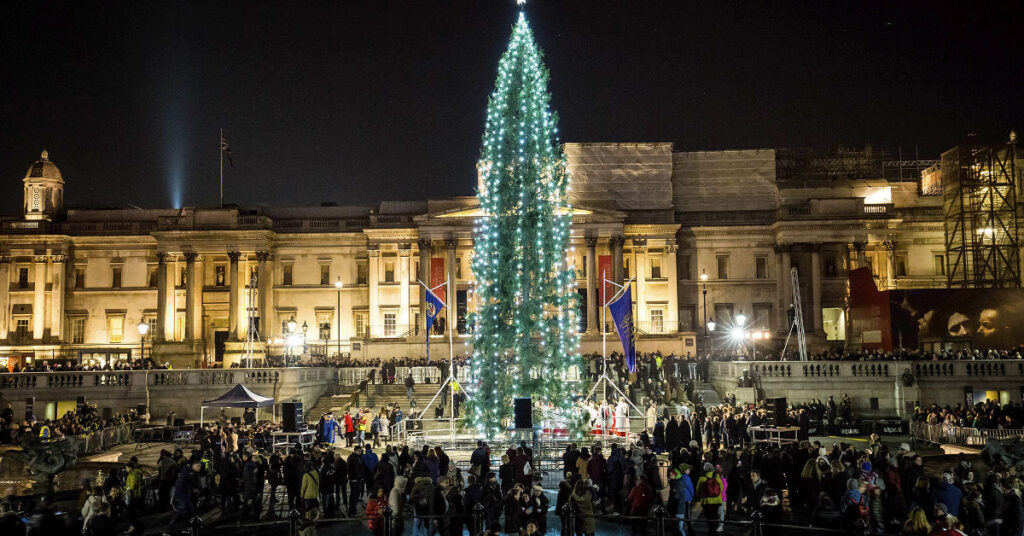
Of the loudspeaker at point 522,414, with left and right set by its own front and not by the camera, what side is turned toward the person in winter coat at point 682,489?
front

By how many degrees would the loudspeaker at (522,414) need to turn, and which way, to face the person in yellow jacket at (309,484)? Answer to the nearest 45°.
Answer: approximately 45° to its right

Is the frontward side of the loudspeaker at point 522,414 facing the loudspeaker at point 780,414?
no

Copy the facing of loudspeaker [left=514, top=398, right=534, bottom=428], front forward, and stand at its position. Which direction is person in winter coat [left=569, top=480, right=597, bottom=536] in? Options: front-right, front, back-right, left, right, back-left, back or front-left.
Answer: front

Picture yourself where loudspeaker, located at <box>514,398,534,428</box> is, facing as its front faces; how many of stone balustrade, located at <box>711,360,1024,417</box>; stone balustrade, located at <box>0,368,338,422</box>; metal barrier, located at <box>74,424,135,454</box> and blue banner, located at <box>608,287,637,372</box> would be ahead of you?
0

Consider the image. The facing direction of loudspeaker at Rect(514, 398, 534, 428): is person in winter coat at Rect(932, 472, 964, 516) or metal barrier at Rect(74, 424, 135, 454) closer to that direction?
the person in winter coat

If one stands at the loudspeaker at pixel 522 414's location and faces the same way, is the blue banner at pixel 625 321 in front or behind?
behind

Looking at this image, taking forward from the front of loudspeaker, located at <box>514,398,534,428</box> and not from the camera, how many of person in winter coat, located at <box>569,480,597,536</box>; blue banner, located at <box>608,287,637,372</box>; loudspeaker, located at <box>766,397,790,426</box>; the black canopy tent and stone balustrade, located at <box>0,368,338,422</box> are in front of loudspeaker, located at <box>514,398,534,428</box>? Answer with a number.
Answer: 1

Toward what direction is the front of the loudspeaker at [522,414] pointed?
toward the camera

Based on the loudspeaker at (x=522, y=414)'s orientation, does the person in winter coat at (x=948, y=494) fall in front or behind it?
in front

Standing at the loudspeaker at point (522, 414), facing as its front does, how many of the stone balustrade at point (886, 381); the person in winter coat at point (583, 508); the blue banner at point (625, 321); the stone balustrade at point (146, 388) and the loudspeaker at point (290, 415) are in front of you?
1

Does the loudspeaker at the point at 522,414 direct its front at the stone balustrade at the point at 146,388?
no

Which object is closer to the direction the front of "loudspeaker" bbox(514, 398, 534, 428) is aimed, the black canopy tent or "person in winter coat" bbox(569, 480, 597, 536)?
the person in winter coat

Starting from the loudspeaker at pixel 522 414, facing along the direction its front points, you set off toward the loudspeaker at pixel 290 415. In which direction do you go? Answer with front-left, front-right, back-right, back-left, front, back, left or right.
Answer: back-right
